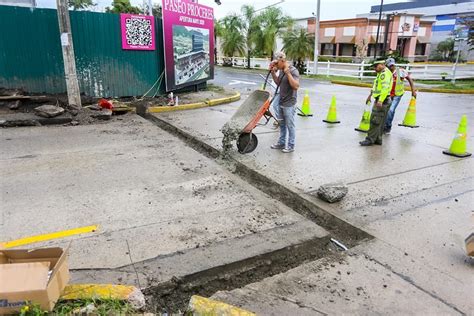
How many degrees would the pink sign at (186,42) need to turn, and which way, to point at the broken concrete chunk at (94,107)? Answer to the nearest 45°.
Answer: approximately 90° to its right

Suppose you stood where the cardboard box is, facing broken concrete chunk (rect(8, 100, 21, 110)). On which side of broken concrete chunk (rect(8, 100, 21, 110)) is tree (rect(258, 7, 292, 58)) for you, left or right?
right

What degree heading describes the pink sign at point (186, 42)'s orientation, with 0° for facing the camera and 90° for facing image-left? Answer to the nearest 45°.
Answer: approximately 315°

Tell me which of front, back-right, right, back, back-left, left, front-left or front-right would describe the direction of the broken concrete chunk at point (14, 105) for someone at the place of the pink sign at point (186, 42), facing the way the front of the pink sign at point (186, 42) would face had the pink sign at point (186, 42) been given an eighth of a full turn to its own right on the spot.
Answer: front-right

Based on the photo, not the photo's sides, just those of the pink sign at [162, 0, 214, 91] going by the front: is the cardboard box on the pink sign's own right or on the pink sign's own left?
on the pink sign's own right

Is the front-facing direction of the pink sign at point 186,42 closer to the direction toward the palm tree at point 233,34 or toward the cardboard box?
the cardboard box

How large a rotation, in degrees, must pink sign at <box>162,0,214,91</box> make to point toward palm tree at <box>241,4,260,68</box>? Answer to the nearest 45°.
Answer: approximately 135° to its left

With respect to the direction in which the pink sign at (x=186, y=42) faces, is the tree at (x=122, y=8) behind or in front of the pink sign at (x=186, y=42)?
behind

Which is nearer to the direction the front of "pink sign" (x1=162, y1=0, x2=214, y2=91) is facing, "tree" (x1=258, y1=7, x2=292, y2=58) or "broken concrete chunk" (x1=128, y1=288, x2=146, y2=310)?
the broken concrete chunk

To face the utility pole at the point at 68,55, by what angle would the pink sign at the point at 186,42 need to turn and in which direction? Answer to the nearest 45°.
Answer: approximately 90° to its right

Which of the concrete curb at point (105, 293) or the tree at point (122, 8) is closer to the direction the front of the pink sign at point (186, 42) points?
the concrete curb

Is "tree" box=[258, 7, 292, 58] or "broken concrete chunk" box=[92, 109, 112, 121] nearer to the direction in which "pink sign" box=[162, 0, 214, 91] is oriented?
the broken concrete chunk

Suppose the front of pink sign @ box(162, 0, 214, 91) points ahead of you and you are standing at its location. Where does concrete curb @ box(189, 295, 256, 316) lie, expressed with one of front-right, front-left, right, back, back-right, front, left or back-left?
front-right

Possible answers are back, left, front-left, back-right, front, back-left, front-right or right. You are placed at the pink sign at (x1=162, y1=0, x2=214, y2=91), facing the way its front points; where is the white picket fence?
left

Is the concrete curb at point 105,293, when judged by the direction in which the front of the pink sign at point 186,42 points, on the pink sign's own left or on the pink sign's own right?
on the pink sign's own right
